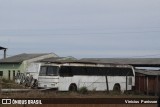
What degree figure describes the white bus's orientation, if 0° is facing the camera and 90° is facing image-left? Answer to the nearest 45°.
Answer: approximately 45°
